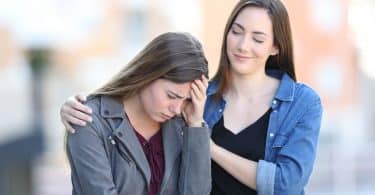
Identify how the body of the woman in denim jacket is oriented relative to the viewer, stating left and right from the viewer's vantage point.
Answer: facing the viewer and to the left of the viewer
